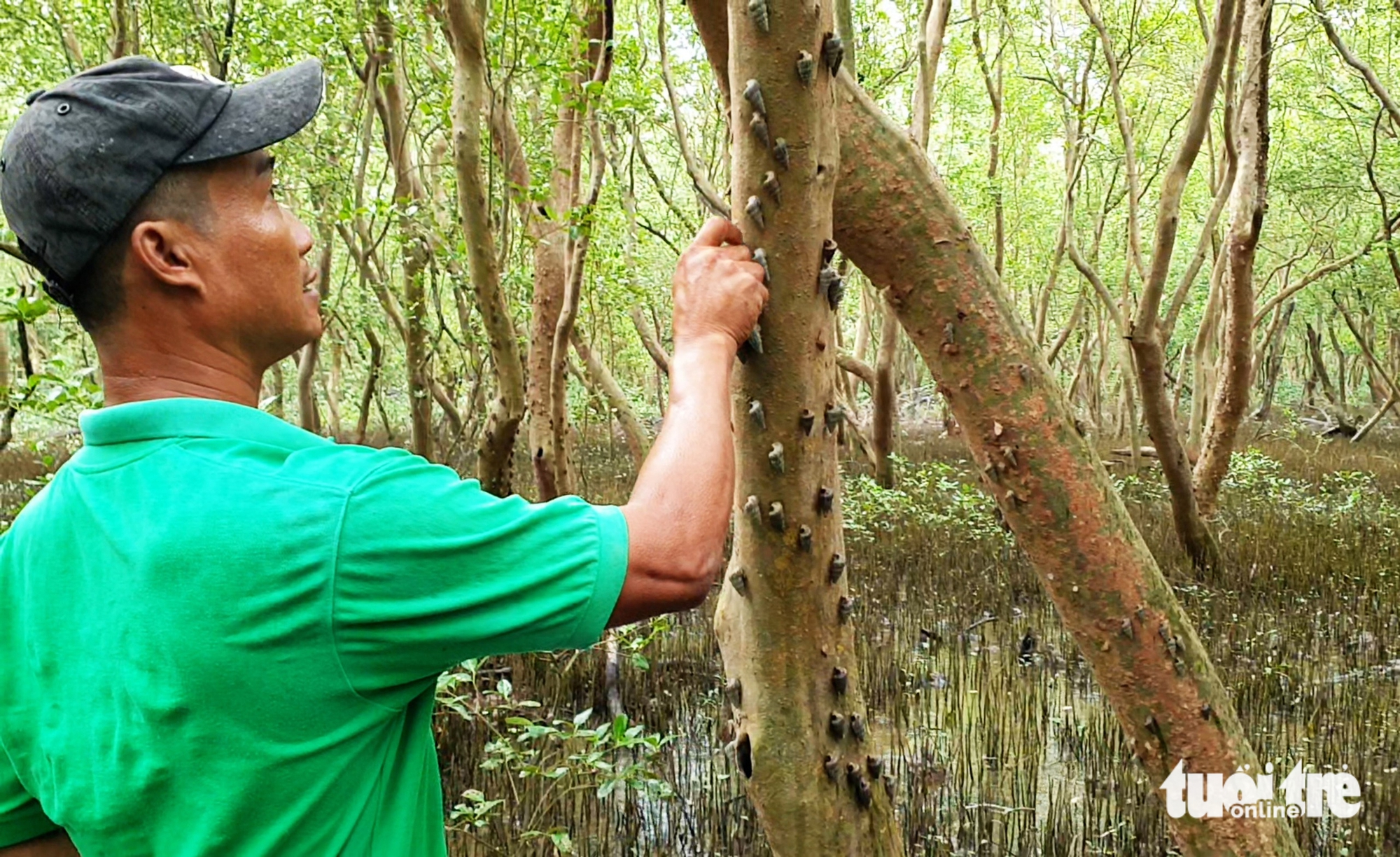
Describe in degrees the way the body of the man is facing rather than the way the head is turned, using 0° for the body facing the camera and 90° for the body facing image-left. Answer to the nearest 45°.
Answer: approximately 225°

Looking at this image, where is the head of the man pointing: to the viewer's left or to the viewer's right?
to the viewer's right

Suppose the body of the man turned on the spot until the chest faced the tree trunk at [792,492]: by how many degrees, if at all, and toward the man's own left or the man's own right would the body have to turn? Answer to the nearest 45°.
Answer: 0° — they already face it
